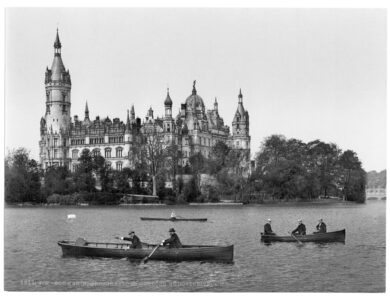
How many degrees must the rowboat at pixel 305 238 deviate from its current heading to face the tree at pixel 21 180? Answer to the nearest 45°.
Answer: approximately 135° to its left

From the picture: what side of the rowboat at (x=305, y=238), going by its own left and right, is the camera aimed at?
right
